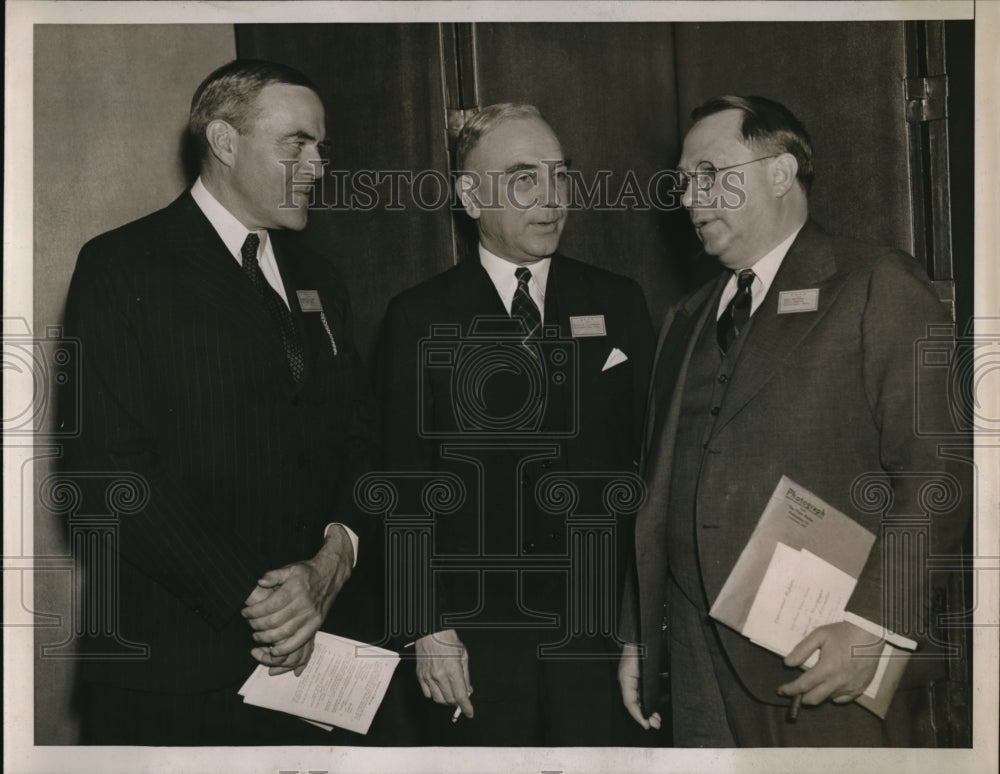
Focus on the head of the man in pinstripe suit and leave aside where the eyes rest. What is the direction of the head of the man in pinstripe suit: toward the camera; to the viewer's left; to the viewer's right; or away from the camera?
to the viewer's right

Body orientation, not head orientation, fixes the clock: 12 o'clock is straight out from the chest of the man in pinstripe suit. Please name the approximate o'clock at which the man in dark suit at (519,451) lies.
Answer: The man in dark suit is roughly at 11 o'clock from the man in pinstripe suit.

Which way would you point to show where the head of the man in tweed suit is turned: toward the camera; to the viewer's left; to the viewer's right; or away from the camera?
to the viewer's left

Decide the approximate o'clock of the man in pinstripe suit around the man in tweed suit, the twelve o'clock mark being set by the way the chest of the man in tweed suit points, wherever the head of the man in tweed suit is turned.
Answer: The man in pinstripe suit is roughly at 1 o'clock from the man in tweed suit.

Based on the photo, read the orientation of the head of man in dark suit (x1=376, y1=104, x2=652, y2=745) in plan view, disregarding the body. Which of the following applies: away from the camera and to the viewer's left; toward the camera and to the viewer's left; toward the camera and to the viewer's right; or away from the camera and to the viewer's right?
toward the camera and to the viewer's right

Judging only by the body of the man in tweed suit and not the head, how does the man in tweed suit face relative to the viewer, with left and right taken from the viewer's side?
facing the viewer and to the left of the viewer

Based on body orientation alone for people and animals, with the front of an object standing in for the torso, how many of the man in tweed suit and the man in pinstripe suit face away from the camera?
0

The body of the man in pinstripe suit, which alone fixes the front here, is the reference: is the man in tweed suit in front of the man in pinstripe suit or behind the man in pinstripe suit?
in front
